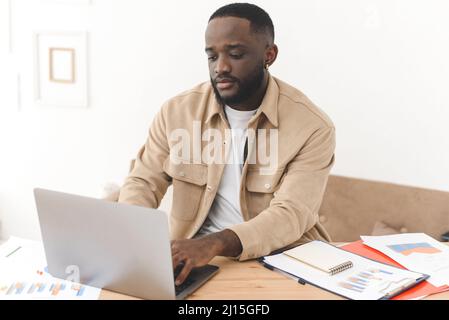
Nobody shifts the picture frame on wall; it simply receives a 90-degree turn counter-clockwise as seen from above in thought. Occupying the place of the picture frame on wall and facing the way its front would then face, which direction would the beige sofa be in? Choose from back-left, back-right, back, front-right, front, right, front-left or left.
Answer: front-right

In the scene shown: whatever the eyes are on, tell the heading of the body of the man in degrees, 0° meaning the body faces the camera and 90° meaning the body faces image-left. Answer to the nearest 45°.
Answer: approximately 45°

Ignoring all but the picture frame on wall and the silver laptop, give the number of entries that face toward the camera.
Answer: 1

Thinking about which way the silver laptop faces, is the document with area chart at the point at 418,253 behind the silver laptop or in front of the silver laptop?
in front

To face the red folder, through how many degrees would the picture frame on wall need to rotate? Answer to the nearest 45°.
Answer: approximately 45° to its left

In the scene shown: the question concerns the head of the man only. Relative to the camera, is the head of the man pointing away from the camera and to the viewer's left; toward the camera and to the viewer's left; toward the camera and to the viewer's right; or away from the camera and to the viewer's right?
toward the camera and to the viewer's left

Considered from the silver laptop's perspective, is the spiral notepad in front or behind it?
in front

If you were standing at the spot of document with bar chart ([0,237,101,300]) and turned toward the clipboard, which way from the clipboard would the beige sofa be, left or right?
left

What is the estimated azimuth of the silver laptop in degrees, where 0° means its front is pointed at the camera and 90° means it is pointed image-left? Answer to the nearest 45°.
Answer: approximately 225°

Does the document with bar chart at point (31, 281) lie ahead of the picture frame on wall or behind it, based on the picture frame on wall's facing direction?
ahead

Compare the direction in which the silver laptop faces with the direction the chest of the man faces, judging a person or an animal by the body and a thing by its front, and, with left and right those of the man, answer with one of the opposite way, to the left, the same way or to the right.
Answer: the opposite way

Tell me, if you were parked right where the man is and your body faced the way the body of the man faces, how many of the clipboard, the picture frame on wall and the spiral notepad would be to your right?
1

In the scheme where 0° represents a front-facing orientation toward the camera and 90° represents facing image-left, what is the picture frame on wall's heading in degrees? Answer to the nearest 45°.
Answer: approximately 0°

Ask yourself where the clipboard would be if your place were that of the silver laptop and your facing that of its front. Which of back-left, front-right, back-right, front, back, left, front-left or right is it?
front-right
